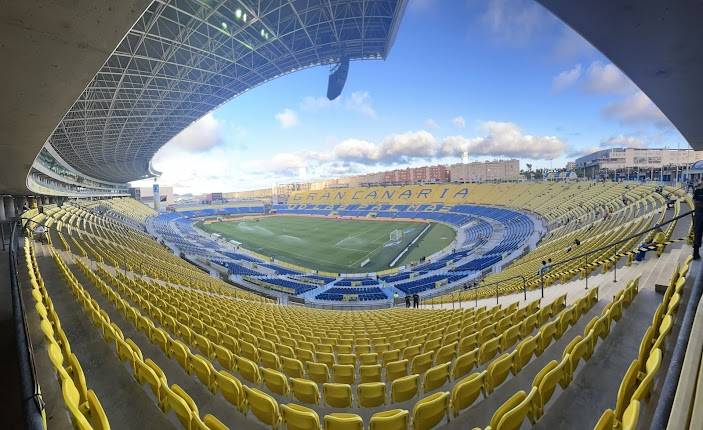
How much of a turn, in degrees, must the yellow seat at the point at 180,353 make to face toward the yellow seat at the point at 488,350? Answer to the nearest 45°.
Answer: approximately 90° to its right

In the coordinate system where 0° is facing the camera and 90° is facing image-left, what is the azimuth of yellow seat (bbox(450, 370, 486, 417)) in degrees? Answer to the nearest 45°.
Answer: approximately 135°

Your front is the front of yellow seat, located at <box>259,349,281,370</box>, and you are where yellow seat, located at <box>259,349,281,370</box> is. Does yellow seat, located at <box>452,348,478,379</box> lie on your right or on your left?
on your right

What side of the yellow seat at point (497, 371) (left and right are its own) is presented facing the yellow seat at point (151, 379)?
left

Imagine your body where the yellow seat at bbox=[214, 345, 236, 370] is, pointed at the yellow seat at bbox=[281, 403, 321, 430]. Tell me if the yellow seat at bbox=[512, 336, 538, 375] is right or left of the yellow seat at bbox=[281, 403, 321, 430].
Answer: left

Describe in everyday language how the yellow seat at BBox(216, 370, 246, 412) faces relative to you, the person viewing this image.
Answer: facing away from the viewer and to the right of the viewer

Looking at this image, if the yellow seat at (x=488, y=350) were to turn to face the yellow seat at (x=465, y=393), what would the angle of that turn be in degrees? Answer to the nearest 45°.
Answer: approximately 135° to its left

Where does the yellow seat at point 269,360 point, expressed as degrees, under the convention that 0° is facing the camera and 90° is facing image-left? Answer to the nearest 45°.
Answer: approximately 225°
